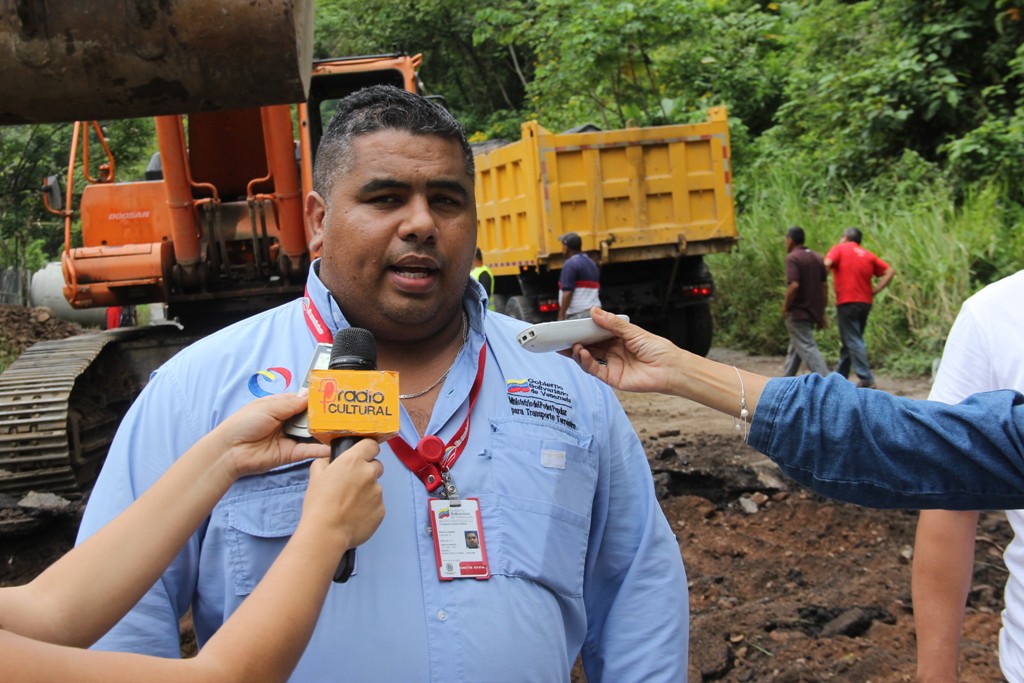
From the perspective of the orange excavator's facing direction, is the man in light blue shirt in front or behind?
in front

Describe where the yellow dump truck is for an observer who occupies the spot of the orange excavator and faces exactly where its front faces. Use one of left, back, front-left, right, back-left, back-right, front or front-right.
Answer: back-left

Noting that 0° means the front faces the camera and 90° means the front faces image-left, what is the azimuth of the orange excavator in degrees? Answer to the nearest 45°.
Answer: approximately 0°

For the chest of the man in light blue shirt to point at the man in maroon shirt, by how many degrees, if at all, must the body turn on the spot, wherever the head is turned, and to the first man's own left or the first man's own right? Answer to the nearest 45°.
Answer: approximately 135° to the first man's own left

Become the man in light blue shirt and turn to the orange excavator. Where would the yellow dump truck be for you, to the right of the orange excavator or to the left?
right

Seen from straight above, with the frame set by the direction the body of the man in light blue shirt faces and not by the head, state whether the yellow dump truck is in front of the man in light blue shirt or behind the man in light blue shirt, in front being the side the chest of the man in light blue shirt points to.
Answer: behind

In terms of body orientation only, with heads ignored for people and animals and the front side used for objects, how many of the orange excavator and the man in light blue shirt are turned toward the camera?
2
